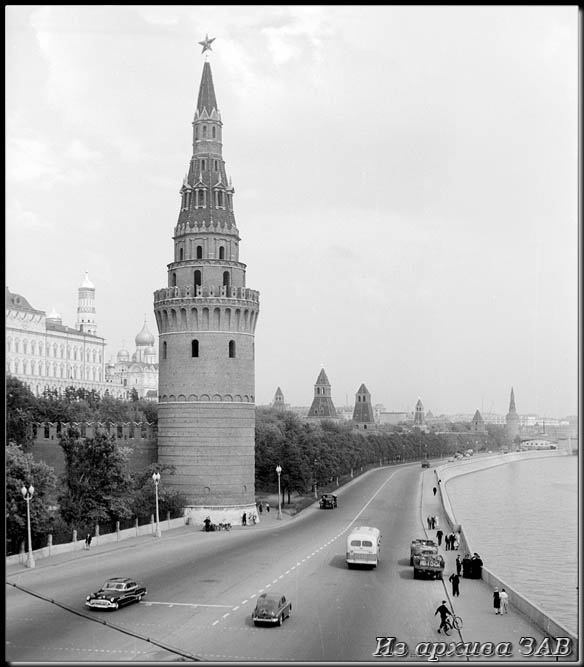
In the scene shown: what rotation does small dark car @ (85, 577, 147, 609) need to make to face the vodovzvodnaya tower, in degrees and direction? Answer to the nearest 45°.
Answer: approximately 135° to its right

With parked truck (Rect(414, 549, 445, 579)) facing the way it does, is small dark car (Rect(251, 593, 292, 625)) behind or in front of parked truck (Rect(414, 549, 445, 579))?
behind

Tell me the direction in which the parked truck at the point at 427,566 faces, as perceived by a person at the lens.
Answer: facing away from the viewer

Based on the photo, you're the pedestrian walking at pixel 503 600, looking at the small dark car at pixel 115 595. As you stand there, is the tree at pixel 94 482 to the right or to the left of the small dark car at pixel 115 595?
right

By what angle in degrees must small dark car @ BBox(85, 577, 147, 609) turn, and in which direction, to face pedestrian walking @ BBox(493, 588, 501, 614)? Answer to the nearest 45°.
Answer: approximately 135° to its left

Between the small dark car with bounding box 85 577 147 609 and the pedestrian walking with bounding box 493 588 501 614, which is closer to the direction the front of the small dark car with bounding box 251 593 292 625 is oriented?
the pedestrian walking

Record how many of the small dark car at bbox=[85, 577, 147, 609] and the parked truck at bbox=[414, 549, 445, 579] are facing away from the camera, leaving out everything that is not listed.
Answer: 1

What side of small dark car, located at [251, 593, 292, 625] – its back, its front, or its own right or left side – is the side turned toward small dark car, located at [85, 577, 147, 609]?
left

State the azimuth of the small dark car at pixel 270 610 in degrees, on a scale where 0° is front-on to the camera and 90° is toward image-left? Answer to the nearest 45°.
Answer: approximately 225°

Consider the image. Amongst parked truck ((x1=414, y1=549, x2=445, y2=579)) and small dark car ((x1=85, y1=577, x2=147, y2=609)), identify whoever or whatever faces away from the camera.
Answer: the parked truck

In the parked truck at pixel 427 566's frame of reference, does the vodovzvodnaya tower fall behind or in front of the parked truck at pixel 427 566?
in front

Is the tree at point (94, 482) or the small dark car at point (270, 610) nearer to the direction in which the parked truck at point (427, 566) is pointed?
the tree

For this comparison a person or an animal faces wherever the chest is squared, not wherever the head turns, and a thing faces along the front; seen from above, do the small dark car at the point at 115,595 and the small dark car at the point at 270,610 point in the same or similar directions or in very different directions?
very different directions
